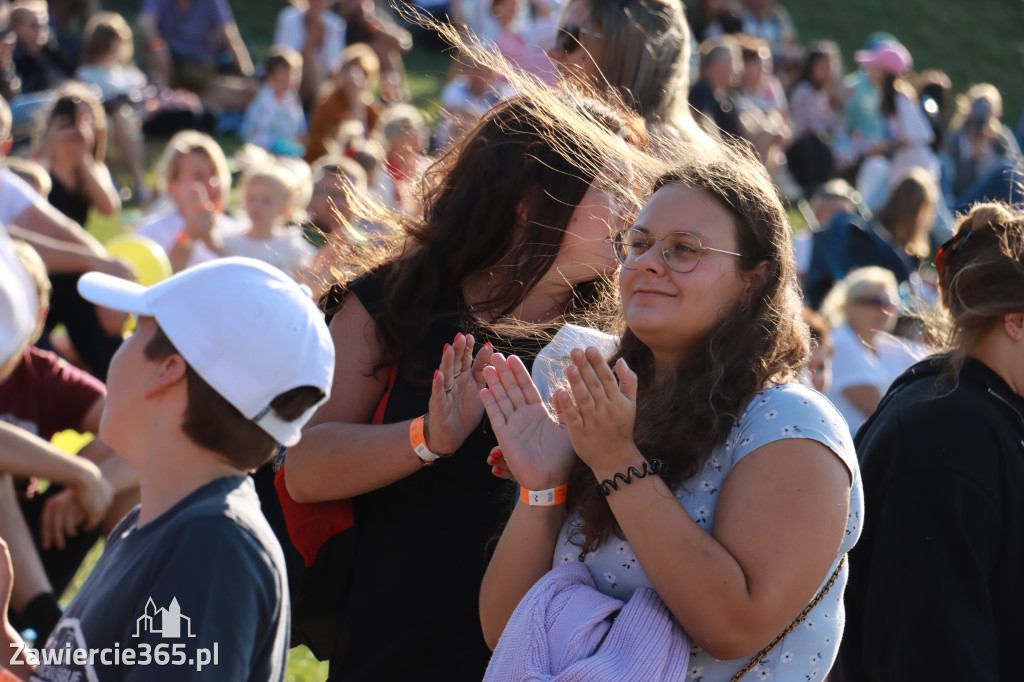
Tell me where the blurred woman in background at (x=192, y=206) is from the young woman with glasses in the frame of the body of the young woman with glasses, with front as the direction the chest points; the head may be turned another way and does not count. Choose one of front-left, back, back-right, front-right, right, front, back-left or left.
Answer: right

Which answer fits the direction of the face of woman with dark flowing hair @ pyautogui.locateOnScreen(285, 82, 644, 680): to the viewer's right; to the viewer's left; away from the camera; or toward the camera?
to the viewer's right

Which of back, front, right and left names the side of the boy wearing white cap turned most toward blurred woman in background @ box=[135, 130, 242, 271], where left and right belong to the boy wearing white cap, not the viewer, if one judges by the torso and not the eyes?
right

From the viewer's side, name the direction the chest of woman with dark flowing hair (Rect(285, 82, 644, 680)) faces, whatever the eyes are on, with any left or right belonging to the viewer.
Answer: facing the viewer and to the right of the viewer

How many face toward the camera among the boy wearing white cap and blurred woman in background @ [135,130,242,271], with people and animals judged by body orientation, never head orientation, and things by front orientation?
1

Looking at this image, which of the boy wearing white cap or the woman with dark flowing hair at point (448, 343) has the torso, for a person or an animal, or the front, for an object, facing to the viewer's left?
the boy wearing white cap

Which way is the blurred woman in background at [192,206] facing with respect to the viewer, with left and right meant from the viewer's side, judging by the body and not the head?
facing the viewer

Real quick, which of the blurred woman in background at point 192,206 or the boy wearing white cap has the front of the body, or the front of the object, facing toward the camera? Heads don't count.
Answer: the blurred woman in background

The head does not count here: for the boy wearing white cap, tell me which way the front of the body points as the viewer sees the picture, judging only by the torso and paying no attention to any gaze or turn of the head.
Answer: to the viewer's left

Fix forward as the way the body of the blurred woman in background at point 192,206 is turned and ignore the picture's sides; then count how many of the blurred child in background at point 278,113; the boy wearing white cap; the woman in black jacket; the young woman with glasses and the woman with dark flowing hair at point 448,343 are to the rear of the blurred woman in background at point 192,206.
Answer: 1

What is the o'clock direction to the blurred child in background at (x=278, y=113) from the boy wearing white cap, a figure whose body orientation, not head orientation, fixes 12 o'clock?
The blurred child in background is roughly at 3 o'clock from the boy wearing white cap.

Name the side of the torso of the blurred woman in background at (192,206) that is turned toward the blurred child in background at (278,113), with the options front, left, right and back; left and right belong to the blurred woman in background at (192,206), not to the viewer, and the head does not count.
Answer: back

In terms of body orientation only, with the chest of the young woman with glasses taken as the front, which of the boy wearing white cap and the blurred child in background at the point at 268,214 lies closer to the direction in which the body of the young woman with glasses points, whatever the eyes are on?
the boy wearing white cap
